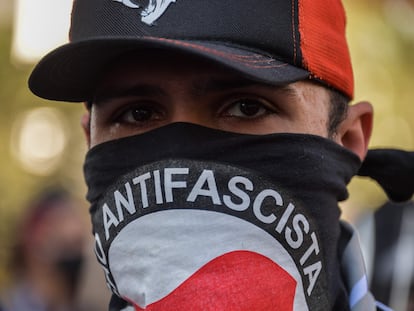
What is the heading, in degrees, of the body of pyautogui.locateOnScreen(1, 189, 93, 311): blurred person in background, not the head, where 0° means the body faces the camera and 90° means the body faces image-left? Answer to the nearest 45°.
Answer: approximately 315°

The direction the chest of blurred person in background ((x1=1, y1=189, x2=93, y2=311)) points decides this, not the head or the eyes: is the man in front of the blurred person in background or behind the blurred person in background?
in front
